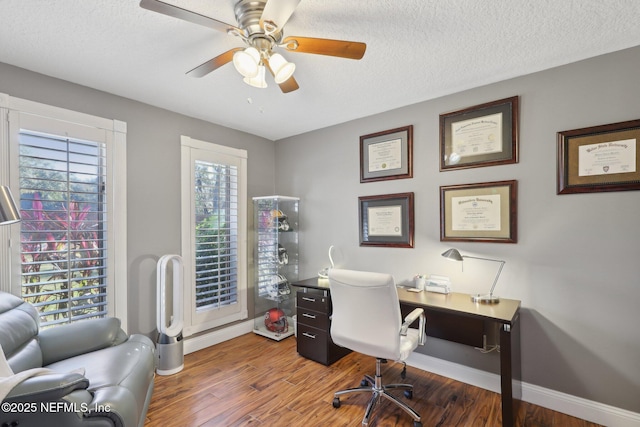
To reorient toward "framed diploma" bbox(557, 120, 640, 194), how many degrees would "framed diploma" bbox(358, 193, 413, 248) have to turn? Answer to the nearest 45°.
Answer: approximately 90° to its left

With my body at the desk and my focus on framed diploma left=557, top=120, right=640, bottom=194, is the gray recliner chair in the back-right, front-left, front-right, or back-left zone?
back-right

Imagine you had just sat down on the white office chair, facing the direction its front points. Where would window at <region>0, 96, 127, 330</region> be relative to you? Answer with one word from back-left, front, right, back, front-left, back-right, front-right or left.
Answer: back-left

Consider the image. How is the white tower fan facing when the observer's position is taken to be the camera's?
facing the viewer and to the right of the viewer

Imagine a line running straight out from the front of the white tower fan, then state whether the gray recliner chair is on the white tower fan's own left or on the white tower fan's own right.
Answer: on the white tower fan's own right

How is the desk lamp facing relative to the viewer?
to the viewer's left

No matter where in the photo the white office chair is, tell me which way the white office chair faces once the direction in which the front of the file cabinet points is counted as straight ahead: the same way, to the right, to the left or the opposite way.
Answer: the opposite way

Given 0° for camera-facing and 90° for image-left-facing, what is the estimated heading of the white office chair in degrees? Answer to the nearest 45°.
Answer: approximately 225°

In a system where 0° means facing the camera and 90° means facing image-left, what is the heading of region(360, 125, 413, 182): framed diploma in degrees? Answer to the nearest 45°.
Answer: approximately 45°

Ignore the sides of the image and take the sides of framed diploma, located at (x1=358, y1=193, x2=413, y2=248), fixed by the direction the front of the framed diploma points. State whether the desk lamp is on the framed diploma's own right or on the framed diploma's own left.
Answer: on the framed diploma's own left

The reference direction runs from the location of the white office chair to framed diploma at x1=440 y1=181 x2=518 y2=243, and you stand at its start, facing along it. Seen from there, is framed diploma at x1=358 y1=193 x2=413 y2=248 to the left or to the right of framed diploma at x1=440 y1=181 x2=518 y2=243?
left

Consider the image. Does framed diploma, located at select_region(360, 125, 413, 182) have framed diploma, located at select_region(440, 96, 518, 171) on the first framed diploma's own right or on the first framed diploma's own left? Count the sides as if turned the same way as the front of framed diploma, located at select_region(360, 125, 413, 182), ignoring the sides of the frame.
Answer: on the first framed diploma's own left

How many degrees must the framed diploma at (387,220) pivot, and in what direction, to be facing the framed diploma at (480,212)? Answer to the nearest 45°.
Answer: approximately 90° to its left
